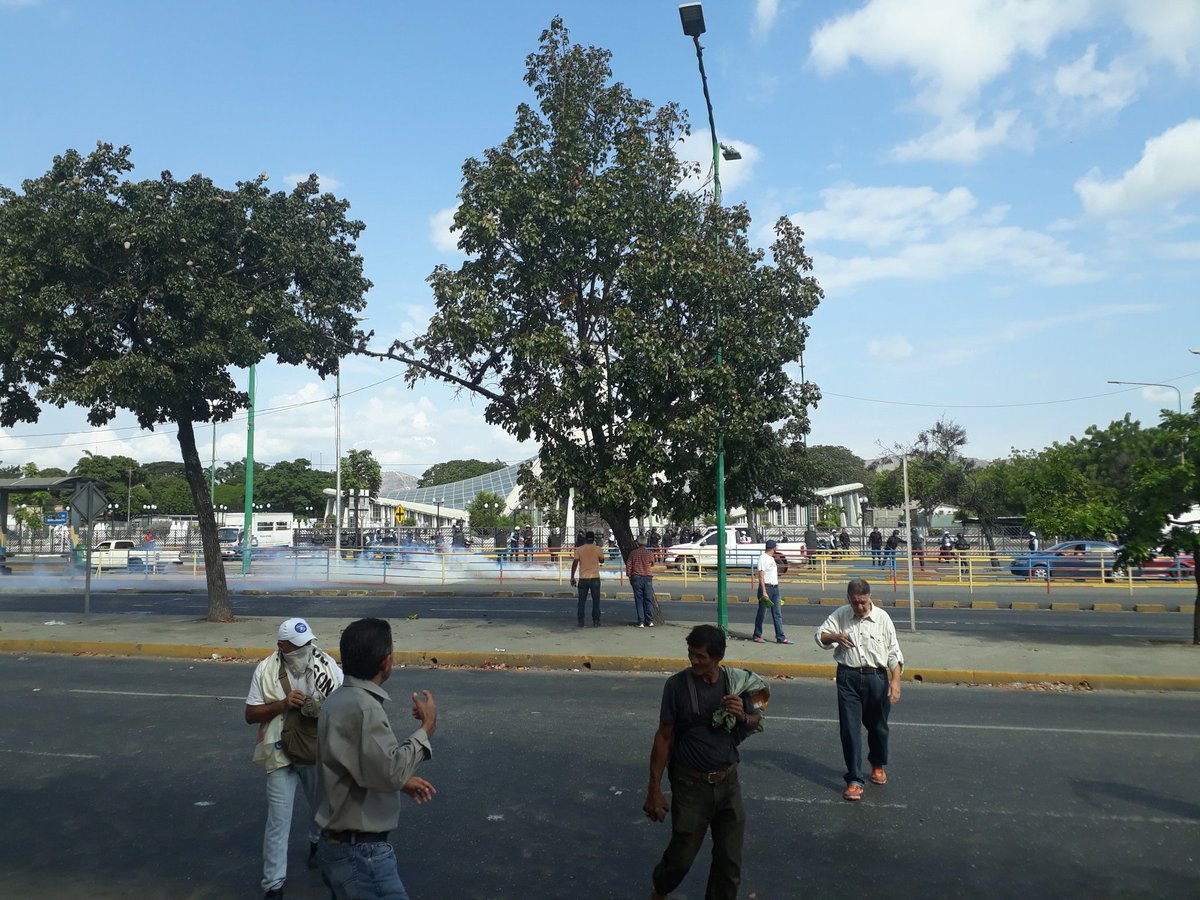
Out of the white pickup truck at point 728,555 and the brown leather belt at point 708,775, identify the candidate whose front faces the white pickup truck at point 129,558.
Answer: the white pickup truck at point 728,555

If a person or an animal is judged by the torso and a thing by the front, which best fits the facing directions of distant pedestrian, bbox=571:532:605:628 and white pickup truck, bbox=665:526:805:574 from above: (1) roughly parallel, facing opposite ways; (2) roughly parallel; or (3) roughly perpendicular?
roughly perpendicular

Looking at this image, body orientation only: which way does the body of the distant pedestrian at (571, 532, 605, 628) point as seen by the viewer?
away from the camera

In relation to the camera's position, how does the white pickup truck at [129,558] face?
facing to the left of the viewer

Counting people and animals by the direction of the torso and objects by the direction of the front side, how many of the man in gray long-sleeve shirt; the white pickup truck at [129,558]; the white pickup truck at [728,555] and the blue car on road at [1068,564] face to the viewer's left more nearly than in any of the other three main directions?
3

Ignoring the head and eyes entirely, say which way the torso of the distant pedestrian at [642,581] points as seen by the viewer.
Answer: away from the camera

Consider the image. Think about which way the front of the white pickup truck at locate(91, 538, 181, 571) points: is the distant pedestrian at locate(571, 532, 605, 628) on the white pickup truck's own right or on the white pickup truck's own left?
on the white pickup truck's own left

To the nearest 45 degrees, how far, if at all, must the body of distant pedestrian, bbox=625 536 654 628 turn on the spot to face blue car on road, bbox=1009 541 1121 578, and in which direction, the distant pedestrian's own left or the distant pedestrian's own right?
approximately 45° to the distant pedestrian's own right

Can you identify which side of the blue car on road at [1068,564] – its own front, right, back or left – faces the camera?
left

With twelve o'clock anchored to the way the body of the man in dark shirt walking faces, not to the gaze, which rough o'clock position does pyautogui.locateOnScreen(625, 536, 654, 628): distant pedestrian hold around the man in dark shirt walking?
The distant pedestrian is roughly at 6 o'clock from the man in dark shirt walking.
